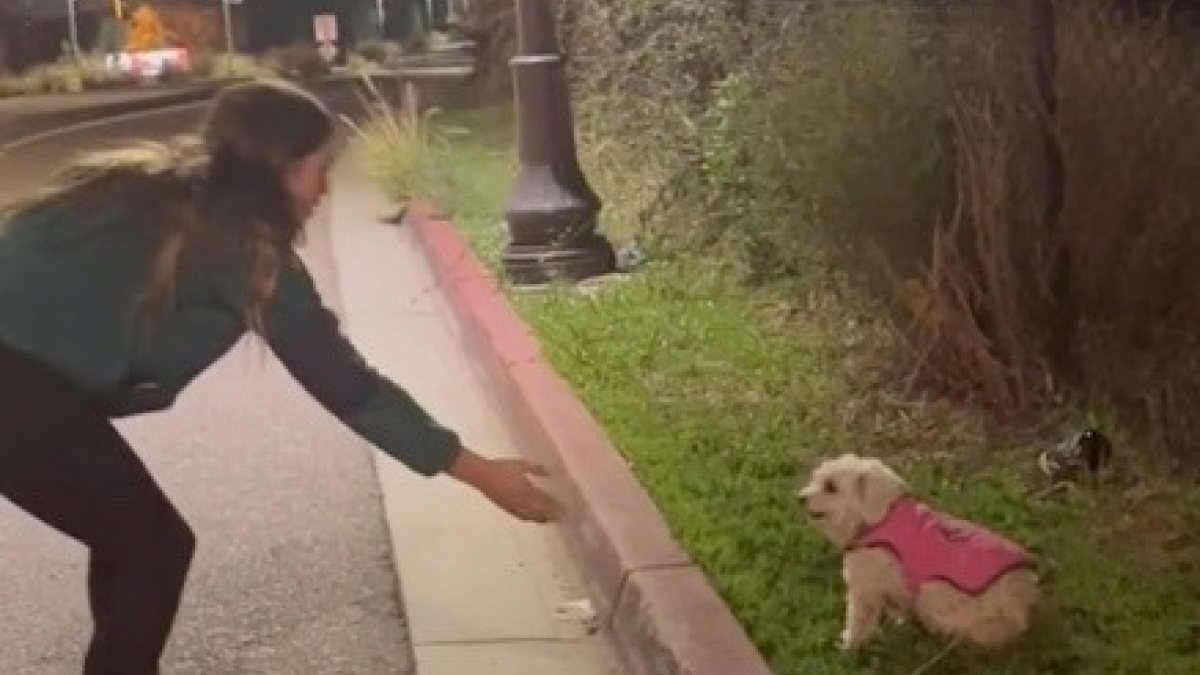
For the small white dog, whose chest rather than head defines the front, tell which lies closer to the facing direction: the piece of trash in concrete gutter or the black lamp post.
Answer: the piece of trash in concrete gutter

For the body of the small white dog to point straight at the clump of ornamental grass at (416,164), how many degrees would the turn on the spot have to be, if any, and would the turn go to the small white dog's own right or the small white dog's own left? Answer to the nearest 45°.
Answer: approximately 45° to the small white dog's own right

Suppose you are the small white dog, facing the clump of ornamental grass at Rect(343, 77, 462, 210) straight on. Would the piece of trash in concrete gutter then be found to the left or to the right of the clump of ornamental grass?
left

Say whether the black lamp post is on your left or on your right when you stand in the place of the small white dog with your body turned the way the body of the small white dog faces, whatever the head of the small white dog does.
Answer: on your right

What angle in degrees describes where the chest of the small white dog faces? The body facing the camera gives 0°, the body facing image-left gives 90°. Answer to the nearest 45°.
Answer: approximately 90°

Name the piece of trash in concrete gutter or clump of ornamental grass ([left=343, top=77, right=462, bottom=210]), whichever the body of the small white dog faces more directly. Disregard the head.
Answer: the piece of trash in concrete gutter

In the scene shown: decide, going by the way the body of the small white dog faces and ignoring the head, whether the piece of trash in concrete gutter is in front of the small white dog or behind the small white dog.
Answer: in front
